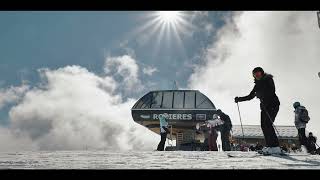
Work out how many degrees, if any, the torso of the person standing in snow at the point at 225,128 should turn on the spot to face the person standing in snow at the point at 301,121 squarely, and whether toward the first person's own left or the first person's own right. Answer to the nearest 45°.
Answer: approximately 135° to the first person's own left

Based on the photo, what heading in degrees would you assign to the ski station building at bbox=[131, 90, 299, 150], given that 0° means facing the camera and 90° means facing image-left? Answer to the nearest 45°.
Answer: approximately 0°

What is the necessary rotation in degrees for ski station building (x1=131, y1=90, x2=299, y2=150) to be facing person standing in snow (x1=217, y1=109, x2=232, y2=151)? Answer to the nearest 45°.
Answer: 0° — it already faces them

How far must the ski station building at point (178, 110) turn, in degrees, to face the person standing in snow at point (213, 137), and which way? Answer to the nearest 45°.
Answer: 0° — it already faces them
